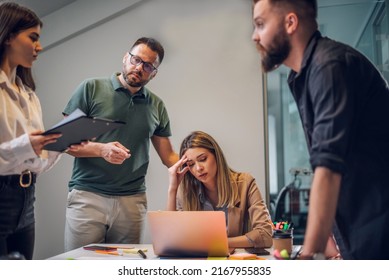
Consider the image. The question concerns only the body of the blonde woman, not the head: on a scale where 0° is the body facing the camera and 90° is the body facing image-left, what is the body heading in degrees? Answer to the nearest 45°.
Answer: approximately 45°

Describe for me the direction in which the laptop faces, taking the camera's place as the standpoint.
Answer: facing away from the viewer

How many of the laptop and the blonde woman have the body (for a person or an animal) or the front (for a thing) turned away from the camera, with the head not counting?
1

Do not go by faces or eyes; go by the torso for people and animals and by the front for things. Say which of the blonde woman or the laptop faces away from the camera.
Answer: the laptop
